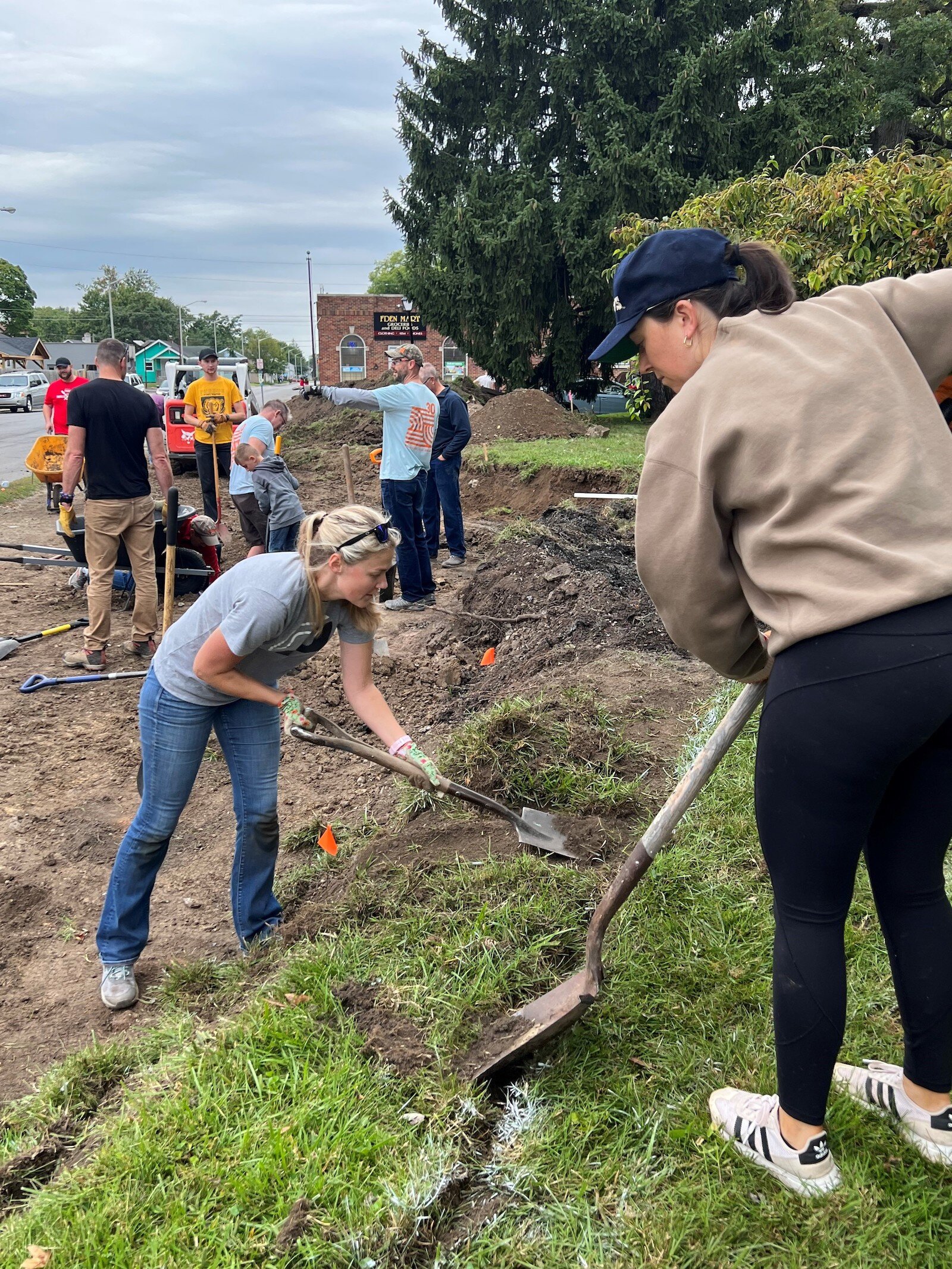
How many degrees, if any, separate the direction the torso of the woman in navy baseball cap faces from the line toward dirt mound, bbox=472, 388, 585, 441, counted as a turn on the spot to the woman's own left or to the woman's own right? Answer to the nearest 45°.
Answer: approximately 45° to the woman's own right

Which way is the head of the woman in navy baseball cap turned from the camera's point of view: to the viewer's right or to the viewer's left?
to the viewer's left

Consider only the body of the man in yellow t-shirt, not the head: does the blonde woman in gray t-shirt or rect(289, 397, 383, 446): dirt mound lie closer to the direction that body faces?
the blonde woman in gray t-shirt

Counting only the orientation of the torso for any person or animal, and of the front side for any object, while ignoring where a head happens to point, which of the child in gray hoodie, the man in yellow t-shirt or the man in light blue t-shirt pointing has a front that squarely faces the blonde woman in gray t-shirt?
the man in yellow t-shirt

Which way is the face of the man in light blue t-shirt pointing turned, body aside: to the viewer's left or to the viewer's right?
to the viewer's left

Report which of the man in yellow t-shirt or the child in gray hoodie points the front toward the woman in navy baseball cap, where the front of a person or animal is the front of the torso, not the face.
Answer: the man in yellow t-shirt
